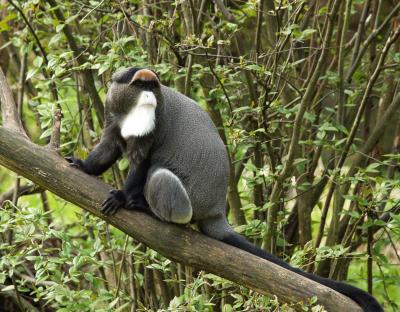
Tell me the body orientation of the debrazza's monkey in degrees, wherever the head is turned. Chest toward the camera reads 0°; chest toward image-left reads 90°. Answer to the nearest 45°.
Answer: approximately 90°
